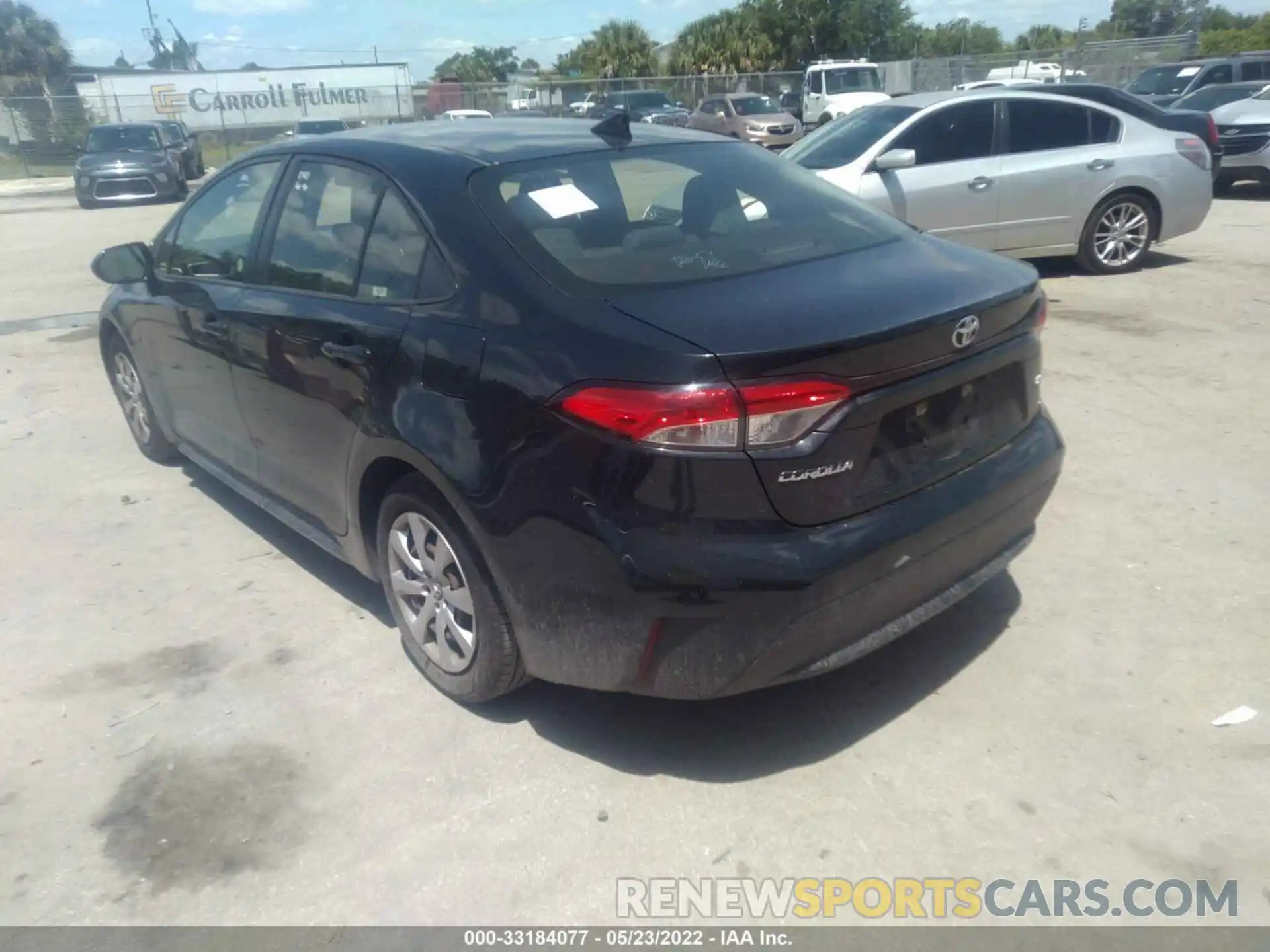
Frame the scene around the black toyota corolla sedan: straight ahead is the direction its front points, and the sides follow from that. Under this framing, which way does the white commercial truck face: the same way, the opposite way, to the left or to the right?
the opposite way

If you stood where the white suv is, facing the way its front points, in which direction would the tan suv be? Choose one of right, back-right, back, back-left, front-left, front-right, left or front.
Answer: right

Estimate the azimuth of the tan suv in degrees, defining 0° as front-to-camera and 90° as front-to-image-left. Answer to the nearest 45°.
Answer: approximately 315°

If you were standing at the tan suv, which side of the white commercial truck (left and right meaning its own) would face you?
right

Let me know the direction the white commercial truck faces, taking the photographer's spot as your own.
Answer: facing the viewer and to the right of the viewer

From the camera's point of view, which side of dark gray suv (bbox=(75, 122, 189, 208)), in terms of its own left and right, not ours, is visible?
front

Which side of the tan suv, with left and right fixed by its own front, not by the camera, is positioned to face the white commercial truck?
left

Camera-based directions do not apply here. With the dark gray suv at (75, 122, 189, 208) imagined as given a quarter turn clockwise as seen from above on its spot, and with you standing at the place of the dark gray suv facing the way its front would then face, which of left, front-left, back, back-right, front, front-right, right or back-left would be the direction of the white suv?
back-left

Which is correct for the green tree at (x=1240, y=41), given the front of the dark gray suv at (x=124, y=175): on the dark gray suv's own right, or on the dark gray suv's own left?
on the dark gray suv's own left

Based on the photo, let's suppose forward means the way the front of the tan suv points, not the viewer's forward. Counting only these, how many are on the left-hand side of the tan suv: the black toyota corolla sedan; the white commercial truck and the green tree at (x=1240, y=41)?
2

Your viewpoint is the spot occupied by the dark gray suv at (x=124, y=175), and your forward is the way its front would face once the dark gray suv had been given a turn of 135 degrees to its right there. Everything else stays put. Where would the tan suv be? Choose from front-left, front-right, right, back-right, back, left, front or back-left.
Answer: back-right

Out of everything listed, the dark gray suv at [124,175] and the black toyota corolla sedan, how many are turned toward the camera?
1

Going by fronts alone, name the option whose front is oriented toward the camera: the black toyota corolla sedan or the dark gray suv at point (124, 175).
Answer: the dark gray suv

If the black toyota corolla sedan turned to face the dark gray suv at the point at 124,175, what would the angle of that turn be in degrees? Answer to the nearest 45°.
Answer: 0° — it already faces it

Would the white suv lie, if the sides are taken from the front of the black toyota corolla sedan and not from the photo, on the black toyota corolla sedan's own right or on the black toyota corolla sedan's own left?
on the black toyota corolla sedan's own right

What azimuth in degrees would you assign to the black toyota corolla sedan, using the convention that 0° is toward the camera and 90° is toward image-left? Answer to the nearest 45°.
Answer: approximately 135°
